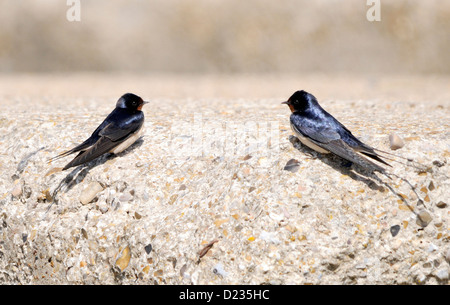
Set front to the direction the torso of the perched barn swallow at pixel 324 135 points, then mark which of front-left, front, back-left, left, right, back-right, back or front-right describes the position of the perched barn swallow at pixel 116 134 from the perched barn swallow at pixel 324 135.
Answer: front-left

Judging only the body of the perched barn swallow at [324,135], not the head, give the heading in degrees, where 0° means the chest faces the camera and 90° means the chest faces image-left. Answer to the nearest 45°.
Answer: approximately 135°
